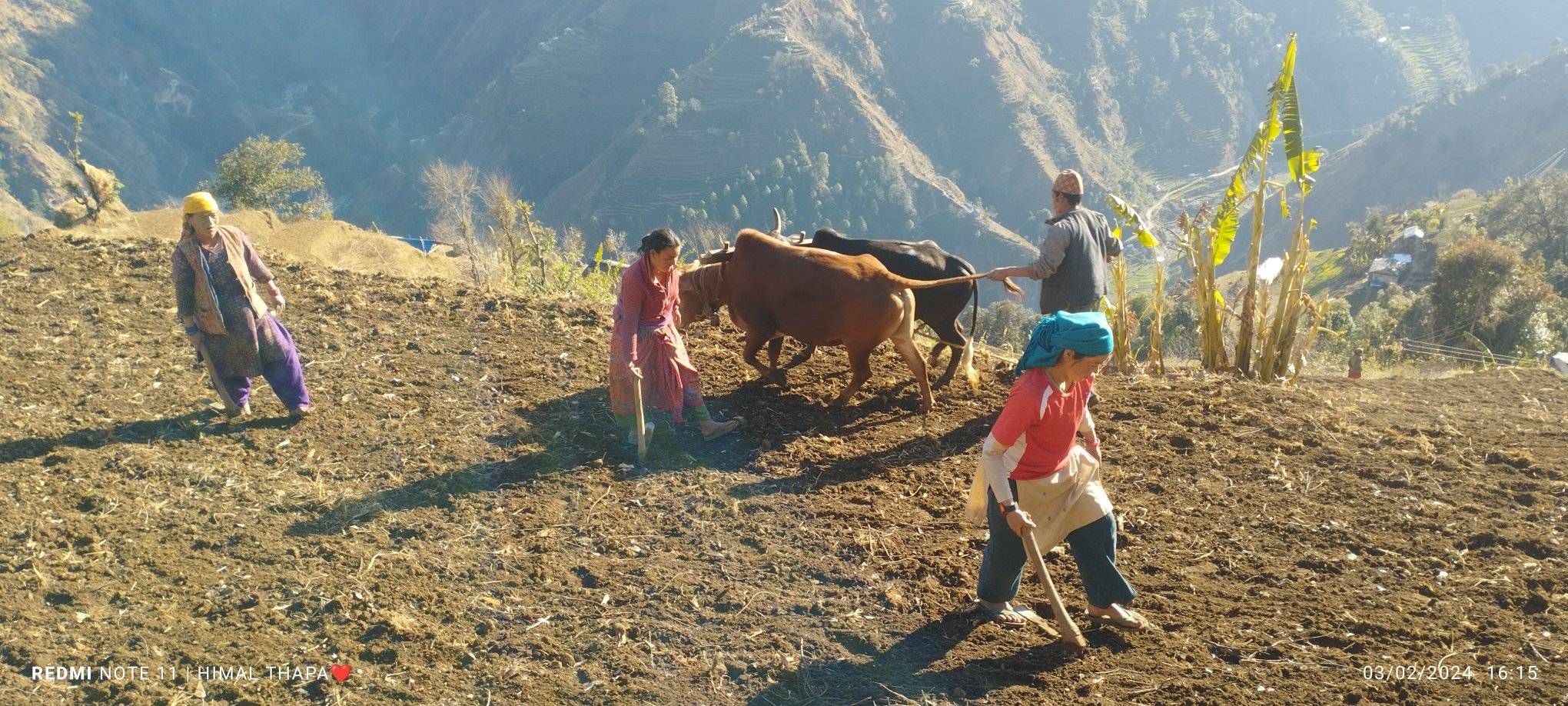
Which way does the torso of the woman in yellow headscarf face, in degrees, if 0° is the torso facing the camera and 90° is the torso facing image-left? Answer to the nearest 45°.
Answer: approximately 0°

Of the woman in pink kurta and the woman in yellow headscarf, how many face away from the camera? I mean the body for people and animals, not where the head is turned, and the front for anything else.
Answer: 0

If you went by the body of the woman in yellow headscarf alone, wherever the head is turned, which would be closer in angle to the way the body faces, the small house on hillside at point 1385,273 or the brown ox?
the brown ox

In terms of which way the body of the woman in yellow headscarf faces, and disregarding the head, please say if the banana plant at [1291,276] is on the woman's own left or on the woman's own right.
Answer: on the woman's own left

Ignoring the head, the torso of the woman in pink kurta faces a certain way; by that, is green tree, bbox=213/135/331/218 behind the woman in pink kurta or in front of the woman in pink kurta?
behind

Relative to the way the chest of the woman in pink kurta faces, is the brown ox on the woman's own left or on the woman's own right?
on the woman's own left
